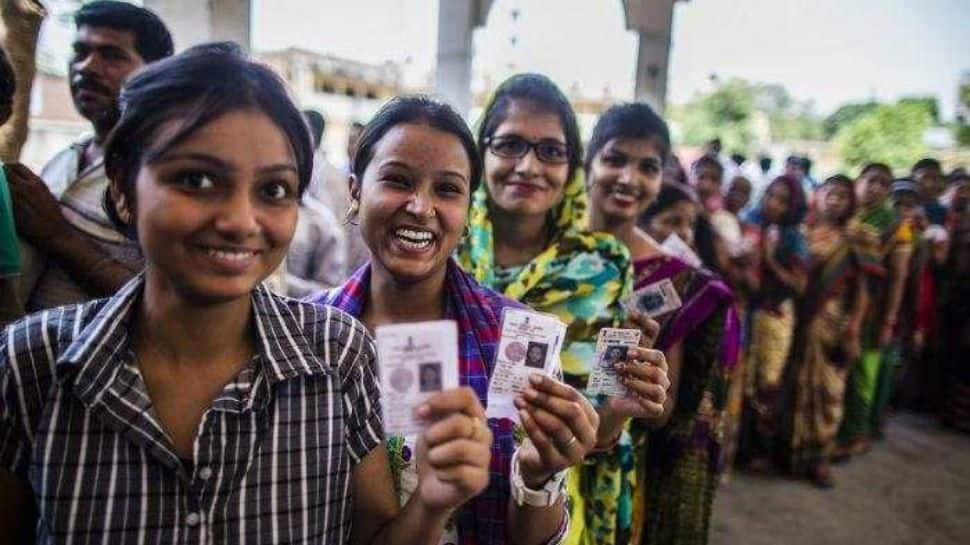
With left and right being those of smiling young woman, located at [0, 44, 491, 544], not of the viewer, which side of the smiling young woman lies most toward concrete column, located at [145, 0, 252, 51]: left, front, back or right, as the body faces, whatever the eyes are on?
back

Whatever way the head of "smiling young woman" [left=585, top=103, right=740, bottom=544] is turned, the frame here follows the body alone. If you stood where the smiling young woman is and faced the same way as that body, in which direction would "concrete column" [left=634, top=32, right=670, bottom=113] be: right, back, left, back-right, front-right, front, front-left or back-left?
back-right

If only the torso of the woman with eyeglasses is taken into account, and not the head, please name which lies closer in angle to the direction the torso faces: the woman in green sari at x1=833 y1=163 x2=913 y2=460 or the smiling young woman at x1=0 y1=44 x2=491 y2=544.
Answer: the smiling young woman

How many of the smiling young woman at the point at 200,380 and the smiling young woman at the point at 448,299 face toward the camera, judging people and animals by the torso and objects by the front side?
2
